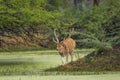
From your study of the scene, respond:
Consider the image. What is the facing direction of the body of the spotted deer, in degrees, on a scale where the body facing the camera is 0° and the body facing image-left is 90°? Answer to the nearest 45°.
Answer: approximately 45°
